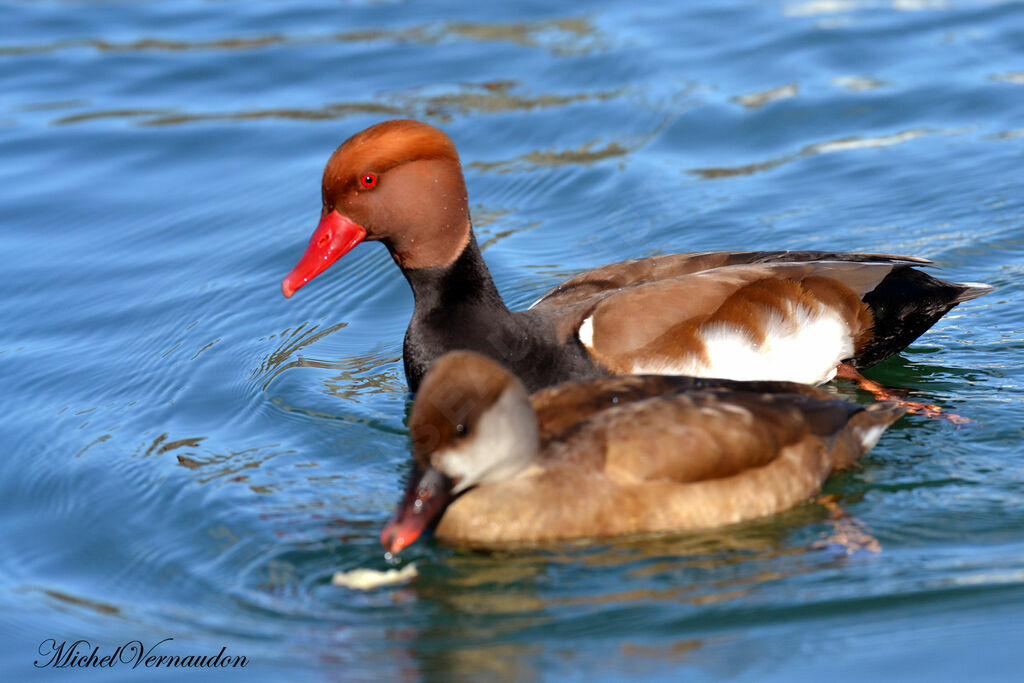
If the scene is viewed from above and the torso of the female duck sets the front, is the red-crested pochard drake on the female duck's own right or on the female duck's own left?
on the female duck's own right

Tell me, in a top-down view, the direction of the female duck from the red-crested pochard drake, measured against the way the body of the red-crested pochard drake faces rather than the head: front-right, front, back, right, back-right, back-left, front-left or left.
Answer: left

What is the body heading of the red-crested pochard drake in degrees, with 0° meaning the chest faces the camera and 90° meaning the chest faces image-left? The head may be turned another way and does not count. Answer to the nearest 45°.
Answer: approximately 90°

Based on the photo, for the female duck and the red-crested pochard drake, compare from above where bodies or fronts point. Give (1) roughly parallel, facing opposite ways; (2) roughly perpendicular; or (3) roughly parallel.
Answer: roughly parallel

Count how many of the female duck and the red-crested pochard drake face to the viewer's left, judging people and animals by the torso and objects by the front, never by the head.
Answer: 2

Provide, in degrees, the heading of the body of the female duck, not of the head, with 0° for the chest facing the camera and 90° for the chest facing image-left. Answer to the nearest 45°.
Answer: approximately 90°
